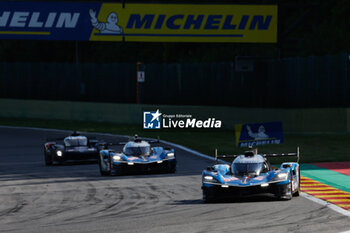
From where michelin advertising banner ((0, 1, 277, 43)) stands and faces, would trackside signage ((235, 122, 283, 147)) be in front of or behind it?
in front

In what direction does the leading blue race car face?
toward the camera

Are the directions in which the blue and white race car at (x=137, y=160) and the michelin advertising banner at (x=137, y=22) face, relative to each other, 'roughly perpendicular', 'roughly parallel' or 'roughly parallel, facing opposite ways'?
roughly parallel

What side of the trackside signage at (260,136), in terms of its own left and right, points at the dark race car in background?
right

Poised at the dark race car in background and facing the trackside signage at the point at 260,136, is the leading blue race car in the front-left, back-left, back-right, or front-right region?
front-right

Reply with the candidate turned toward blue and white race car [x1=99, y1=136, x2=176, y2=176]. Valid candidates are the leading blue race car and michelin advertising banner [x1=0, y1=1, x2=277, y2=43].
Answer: the michelin advertising banner

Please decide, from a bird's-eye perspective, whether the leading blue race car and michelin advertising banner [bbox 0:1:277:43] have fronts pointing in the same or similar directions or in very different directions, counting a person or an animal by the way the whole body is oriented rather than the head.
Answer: same or similar directions

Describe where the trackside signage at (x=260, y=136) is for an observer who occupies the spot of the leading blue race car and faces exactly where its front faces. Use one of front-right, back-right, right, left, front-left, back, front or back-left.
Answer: back

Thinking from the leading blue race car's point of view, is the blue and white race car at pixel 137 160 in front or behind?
behind

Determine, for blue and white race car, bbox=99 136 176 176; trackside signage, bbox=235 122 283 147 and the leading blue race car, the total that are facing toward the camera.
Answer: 3

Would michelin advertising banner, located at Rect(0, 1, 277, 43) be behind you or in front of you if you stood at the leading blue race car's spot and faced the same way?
behind

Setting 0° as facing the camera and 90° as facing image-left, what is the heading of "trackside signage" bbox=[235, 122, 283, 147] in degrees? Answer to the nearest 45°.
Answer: approximately 0°

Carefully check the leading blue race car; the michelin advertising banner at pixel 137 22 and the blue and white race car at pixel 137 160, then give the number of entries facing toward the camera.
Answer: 3

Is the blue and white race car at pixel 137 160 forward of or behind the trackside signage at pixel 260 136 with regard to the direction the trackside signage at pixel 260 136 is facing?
forward

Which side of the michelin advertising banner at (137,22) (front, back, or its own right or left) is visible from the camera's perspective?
front

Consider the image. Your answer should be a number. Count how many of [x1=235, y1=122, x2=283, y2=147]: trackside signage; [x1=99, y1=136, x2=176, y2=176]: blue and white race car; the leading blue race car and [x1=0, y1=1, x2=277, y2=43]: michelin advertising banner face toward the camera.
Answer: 4

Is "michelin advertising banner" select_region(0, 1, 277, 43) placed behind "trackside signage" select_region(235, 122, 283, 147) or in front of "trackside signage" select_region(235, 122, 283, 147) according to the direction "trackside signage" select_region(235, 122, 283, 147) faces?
behind

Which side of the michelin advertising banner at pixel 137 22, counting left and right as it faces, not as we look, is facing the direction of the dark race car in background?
front
